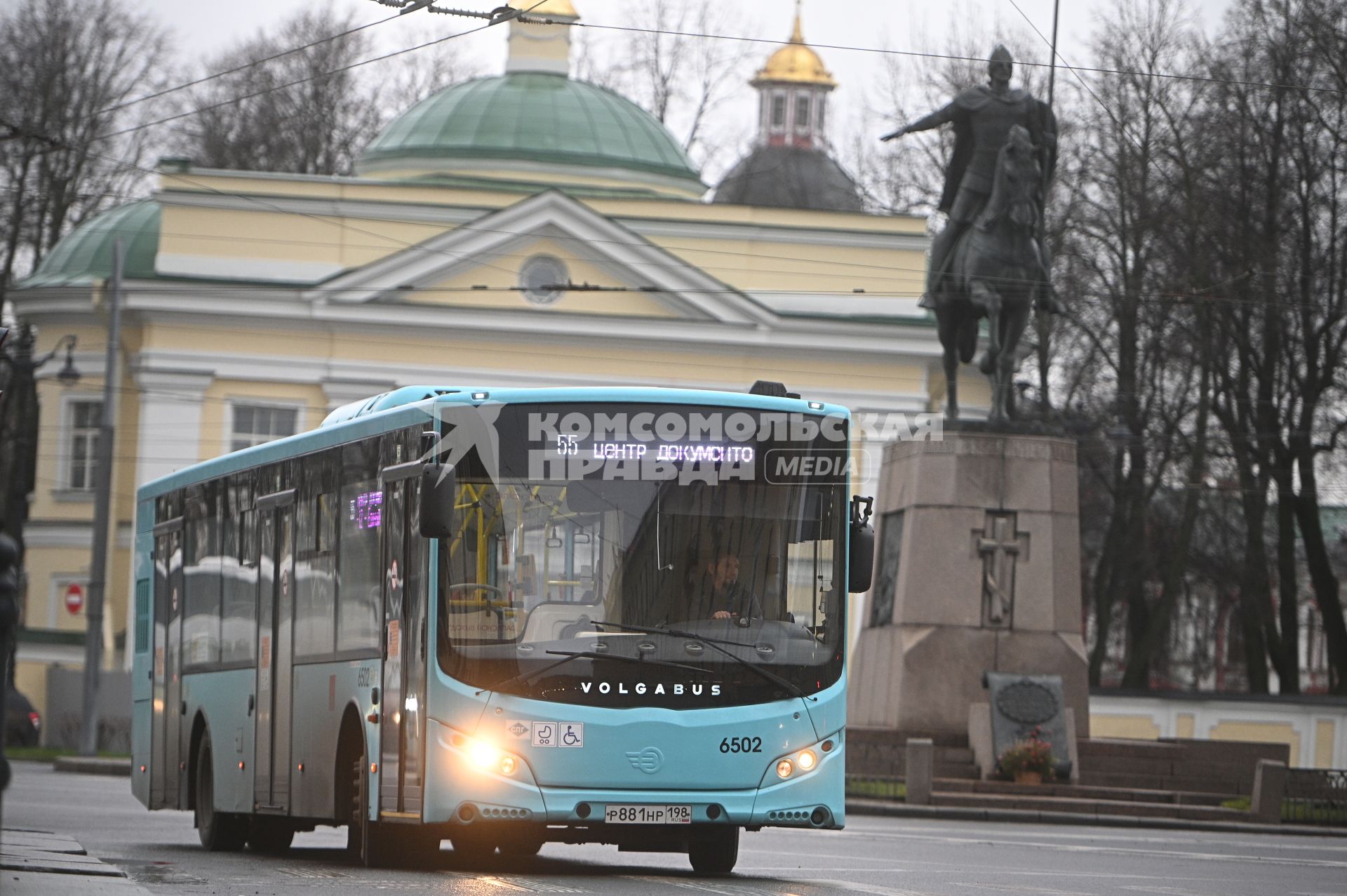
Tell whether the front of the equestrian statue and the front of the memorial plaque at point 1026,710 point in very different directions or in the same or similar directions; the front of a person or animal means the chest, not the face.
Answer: same or similar directions

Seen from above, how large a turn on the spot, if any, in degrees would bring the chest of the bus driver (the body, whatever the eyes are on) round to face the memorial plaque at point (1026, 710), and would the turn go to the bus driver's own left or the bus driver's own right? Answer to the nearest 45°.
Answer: approximately 135° to the bus driver's own left

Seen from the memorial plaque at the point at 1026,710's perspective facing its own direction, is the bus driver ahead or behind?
ahead

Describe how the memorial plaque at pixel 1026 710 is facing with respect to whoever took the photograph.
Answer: facing the viewer

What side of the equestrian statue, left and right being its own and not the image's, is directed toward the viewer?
front

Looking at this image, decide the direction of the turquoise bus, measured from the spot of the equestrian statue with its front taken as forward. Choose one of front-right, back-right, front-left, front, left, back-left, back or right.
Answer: front

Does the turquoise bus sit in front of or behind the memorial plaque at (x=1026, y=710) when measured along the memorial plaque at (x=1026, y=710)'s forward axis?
in front

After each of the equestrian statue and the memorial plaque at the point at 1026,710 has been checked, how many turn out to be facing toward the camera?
2

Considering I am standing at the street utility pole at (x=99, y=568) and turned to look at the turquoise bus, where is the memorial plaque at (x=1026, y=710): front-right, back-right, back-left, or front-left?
front-left

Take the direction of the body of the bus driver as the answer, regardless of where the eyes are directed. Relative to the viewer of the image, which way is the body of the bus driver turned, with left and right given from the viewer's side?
facing the viewer and to the right of the viewer

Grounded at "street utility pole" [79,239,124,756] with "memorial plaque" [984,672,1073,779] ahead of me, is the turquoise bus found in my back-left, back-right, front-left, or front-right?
front-right
